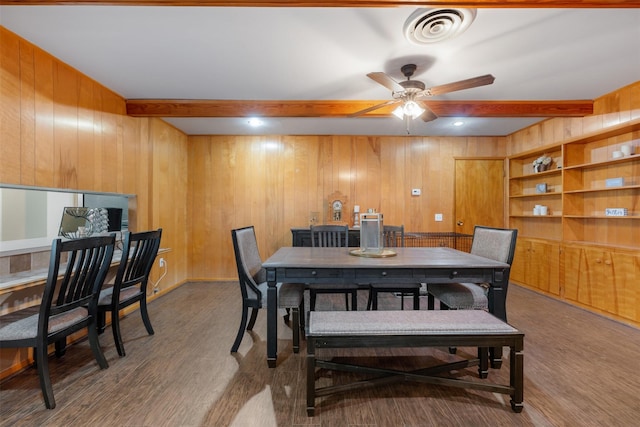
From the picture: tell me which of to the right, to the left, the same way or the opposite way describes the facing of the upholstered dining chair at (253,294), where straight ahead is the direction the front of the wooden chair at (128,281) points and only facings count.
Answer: the opposite way

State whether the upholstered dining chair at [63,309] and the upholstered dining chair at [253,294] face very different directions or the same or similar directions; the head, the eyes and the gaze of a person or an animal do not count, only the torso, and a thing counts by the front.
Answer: very different directions

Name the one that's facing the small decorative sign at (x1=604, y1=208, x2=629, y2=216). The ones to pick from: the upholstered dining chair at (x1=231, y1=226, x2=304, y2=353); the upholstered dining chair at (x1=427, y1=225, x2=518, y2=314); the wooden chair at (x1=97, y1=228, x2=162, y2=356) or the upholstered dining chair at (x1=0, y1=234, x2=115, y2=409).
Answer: the upholstered dining chair at (x1=231, y1=226, x2=304, y2=353)

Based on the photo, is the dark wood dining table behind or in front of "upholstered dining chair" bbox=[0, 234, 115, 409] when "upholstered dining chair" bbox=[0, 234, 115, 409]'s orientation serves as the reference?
behind

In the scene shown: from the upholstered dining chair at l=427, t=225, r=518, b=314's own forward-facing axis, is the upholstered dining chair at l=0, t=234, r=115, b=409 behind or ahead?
ahead

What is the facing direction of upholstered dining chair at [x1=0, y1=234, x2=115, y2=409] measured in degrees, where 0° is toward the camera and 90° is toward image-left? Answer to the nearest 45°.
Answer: approximately 135°

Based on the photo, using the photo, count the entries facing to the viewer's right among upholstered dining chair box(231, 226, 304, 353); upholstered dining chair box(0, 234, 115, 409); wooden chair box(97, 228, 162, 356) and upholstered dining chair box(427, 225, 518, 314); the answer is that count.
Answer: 1

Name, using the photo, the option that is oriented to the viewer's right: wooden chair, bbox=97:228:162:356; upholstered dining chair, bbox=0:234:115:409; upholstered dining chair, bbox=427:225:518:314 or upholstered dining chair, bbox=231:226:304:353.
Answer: upholstered dining chair, bbox=231:226:304:353

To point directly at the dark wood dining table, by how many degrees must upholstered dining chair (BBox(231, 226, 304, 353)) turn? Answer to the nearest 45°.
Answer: approximately 45° to its right

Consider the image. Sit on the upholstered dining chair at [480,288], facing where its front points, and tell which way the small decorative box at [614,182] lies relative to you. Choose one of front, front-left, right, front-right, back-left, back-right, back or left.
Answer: back

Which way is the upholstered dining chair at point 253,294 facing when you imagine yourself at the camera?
facing to the right of the viewer

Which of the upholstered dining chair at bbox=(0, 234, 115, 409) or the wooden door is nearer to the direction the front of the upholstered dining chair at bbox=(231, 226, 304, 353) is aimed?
the wooden door

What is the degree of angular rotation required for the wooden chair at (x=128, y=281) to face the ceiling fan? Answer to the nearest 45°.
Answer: approximately 180°

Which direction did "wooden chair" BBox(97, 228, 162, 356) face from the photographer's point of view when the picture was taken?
facing away from the viewer and to the left of the viewer
